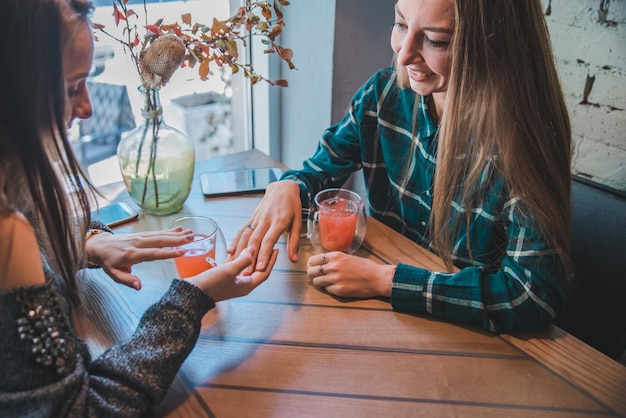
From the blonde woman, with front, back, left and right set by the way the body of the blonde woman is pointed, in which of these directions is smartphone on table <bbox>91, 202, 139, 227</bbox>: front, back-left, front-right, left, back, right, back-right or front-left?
front-right

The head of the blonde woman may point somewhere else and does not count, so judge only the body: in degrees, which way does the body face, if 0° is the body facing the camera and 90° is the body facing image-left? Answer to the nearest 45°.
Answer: approximately 45°

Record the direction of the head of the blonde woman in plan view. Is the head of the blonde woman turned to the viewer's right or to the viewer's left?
to the viewer's left

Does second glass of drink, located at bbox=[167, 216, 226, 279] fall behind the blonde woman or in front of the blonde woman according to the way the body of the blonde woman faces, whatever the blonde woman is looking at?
in front

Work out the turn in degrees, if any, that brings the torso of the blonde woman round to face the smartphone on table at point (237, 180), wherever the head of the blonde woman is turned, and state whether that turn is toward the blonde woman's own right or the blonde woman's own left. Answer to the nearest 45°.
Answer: approximately 90° to the blonde woman's own right

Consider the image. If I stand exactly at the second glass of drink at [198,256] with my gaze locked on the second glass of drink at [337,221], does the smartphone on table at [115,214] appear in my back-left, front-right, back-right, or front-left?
back-left

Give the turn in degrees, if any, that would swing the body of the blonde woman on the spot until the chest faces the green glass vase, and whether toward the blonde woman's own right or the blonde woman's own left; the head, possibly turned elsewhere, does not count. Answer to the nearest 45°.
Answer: approximately 45° to the blonde woman's own right

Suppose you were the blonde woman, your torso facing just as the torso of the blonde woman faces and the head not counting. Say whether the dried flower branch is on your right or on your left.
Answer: on your right
